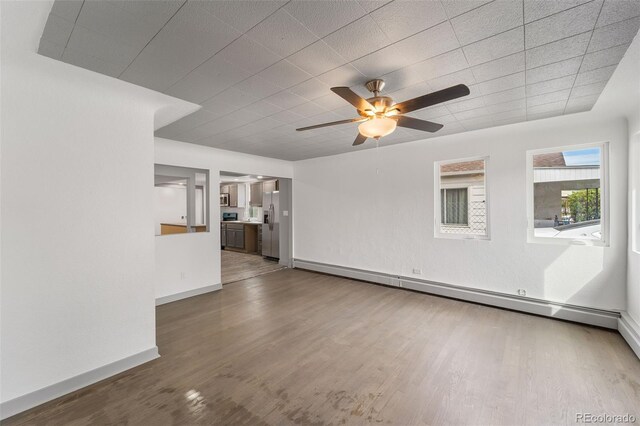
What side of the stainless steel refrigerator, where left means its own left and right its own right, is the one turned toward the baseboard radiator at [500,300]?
left

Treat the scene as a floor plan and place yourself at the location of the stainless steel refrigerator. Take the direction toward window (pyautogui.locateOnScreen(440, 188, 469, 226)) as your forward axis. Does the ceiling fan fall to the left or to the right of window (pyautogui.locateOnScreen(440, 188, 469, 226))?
right

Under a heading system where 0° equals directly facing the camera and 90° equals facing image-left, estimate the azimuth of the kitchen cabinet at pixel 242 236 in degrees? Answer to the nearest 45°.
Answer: approximately 45°

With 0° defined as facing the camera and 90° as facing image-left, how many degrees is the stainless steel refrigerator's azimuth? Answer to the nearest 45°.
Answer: approximately 45°

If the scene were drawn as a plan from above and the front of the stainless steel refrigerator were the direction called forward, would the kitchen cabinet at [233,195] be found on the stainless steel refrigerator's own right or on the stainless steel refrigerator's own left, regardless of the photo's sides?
on the stainless steel refrigerator's own right

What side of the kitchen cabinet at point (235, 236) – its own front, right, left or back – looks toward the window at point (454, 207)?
left

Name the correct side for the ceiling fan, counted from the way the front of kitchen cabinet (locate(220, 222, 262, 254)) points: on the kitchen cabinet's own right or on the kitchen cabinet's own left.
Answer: on the kitchen cabinet's own left
